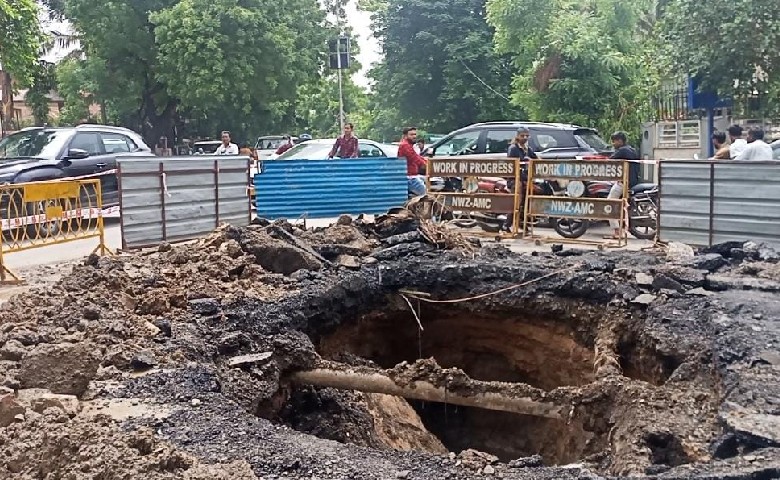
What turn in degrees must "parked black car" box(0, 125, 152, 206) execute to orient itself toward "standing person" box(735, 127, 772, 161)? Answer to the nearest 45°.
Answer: approximately 90° to its left

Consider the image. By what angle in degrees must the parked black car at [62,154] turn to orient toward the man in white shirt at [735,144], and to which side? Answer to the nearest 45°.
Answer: approximately 90° to its left

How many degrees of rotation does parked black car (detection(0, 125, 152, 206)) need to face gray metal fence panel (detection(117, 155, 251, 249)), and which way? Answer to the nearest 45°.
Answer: approximately 45° to its left

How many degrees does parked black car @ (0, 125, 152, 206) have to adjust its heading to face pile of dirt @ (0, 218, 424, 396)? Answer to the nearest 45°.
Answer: approximately 45° to its left

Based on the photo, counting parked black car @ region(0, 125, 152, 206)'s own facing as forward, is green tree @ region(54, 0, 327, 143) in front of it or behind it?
behind

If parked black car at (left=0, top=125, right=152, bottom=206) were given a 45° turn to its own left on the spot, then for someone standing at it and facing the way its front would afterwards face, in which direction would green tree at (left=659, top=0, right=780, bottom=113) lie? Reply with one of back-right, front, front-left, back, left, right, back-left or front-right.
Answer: left

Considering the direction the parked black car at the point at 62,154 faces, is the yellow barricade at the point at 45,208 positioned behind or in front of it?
in front
